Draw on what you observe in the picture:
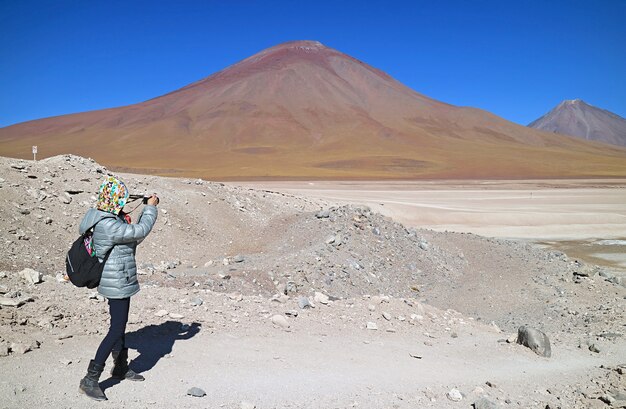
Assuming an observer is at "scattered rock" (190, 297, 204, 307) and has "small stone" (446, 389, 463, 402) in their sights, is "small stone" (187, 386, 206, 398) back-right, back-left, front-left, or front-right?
front-right

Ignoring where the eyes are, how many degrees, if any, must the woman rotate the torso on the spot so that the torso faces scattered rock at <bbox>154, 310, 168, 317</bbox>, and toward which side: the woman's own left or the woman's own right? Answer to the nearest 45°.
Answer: approximately 90° to the woman's own left

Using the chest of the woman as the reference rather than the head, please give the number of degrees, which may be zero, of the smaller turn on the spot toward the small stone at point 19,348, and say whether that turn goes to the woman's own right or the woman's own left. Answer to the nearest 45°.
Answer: approximately 135° to the woman's own left

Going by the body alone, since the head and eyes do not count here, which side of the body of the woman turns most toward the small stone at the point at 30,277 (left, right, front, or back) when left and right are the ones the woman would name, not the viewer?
left

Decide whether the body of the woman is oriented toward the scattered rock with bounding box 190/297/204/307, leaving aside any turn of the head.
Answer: no

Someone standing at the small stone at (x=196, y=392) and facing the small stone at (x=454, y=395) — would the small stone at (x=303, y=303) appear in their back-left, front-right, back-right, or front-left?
front-left

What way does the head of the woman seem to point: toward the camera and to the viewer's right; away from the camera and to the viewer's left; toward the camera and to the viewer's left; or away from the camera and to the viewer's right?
away from the camera and to the viewer's right

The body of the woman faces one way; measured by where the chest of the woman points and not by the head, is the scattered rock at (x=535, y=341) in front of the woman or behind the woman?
in front

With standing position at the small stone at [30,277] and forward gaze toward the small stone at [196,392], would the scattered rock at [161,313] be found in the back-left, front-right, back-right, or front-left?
front-left

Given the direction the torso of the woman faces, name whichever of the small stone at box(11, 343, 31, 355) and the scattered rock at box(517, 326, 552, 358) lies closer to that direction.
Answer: the scattered rock

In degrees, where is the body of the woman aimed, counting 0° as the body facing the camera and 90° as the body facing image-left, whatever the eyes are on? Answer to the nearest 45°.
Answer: approximately 270°
